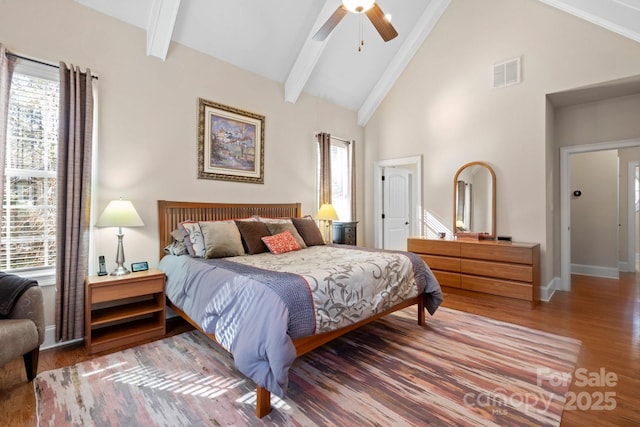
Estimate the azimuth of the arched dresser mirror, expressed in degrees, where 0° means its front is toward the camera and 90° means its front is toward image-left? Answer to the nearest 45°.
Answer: approximately 45°

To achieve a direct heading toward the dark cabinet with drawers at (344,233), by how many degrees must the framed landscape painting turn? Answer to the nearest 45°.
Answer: approximately 45° to its left

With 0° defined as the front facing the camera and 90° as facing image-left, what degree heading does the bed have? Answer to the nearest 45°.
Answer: approximately 315°

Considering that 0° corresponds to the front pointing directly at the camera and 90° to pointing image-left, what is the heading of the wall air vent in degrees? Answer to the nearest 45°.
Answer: approximately 45°

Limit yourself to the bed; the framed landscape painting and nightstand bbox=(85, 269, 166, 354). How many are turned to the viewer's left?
0

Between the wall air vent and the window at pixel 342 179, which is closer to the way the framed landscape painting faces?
the wall air vent

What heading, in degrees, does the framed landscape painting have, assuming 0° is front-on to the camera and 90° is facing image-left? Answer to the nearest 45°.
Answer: approximately 315°

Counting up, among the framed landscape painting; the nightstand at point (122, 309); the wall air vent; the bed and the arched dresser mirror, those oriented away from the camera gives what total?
0

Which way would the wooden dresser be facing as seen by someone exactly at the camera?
facing the viewer and to the left of the viewer

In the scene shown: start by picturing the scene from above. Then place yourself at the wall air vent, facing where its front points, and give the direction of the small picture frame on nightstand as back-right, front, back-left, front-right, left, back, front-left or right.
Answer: front

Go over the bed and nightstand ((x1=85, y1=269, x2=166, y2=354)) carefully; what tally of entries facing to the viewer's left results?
0

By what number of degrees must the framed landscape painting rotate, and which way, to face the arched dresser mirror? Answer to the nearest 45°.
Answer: approximately 45° to its left

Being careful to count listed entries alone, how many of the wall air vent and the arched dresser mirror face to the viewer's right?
0

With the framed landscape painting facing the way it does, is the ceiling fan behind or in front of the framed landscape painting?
in front

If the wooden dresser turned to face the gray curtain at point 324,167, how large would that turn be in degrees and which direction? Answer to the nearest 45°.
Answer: approximately 45° to its right
